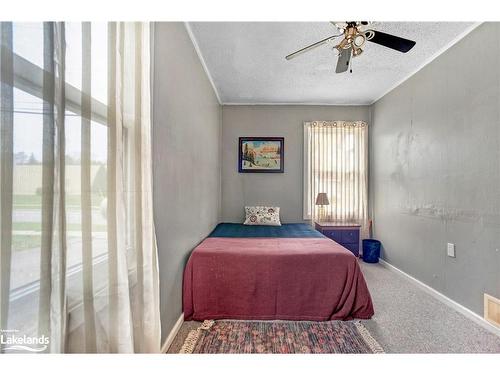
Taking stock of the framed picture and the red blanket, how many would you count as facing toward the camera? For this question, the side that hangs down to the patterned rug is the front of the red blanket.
2

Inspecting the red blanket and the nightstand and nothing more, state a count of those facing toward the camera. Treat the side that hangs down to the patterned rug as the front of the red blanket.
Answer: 2

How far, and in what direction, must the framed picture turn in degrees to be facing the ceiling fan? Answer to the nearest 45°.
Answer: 0° — it already faces it

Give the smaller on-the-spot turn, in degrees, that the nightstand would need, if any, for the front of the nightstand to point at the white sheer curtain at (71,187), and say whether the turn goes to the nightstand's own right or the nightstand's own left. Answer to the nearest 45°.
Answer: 0° — it already faces it

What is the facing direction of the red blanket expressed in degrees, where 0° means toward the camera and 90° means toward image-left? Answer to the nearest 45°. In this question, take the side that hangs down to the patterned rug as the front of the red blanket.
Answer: approximately 0°

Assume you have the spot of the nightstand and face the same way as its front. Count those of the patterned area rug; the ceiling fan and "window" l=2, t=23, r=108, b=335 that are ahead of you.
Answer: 3

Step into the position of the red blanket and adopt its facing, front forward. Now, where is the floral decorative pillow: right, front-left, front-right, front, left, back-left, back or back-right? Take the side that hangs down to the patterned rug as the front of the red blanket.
back
